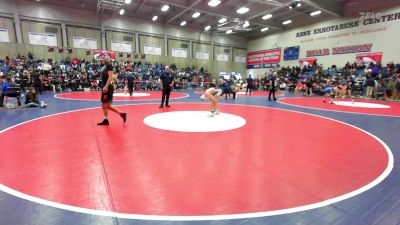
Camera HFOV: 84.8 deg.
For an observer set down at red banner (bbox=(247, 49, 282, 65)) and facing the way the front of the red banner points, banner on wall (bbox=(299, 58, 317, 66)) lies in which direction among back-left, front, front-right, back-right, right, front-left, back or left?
left

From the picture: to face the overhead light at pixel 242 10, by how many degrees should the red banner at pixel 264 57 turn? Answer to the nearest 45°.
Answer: approximately 45° to its left

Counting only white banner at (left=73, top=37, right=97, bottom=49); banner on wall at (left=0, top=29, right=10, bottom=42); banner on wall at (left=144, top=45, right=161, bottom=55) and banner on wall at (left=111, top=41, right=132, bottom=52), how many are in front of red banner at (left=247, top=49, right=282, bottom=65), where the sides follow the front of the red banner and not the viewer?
4

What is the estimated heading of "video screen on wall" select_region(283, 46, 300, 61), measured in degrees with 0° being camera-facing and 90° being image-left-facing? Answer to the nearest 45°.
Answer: approximately 45°

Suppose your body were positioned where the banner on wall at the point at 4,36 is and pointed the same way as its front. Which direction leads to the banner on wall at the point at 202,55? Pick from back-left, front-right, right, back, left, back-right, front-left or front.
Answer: left

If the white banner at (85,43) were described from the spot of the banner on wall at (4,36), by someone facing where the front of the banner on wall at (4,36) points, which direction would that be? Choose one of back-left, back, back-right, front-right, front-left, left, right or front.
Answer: left

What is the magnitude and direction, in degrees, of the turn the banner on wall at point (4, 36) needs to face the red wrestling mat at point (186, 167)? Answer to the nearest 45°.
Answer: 0° — it already faces it

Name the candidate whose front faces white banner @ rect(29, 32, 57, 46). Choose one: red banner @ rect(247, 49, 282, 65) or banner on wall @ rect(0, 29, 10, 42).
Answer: the red banner

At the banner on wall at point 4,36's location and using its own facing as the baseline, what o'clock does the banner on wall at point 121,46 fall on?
the banner on wall at point 121,46 is roughly at 9 o'clock from the banner on wall at point 4,36.

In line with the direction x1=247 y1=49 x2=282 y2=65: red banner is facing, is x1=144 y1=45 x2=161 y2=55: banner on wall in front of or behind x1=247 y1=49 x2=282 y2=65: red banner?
in front

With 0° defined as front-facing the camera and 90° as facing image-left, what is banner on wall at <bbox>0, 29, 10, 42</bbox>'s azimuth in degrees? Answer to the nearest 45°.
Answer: approximately 0°

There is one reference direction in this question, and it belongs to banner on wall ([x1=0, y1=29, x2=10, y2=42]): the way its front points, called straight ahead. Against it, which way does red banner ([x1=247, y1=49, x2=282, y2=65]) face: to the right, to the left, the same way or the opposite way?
to the right

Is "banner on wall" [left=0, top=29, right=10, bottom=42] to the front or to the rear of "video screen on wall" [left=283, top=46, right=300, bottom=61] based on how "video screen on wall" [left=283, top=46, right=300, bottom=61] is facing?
to the front

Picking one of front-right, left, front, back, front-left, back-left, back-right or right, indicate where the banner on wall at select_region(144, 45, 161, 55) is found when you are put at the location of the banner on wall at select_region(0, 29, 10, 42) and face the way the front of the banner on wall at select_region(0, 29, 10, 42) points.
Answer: left

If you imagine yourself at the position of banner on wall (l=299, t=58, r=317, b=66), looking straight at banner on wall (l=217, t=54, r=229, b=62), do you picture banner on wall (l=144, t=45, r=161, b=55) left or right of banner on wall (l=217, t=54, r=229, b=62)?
left
